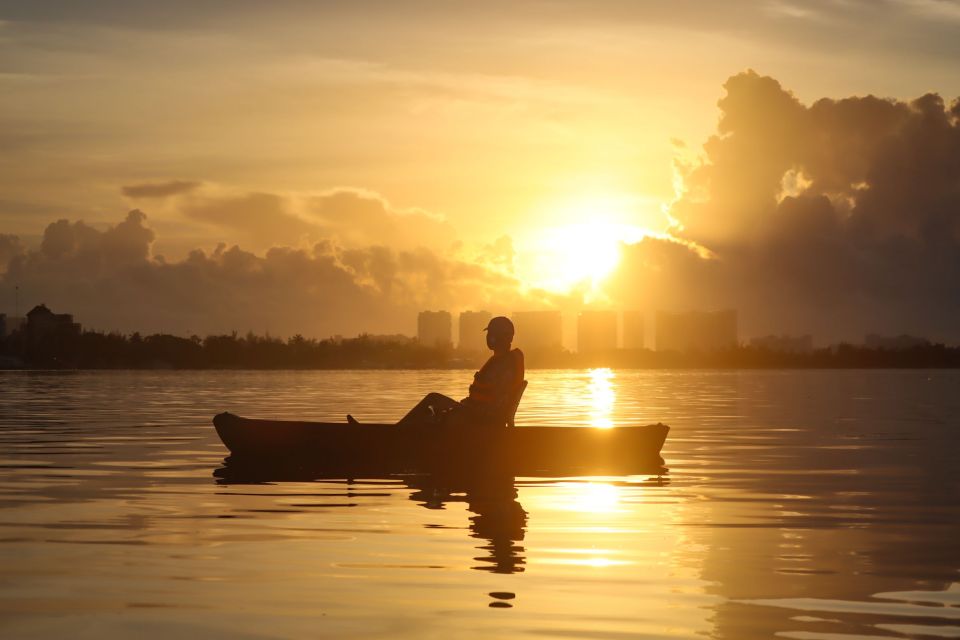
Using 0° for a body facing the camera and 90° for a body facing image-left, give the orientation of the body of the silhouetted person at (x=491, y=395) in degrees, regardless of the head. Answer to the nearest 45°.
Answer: approximately 90°
